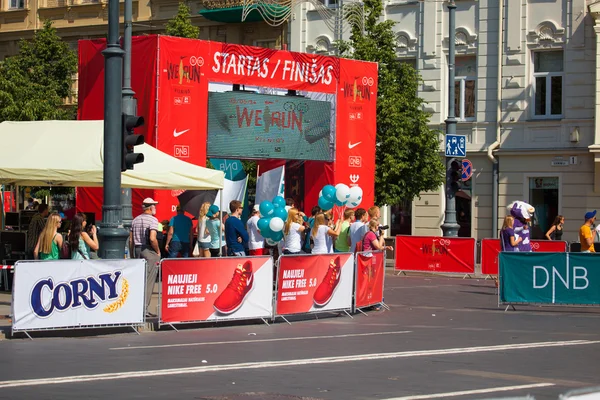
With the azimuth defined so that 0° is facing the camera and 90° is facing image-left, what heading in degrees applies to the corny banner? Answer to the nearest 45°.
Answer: approximately 0°

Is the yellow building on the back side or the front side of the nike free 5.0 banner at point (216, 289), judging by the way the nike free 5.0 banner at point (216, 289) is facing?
on the back side

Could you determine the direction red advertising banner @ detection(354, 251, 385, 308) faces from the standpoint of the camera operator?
facing the viewer and to the right of the viewer

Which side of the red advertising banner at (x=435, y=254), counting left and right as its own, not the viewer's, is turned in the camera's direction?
front

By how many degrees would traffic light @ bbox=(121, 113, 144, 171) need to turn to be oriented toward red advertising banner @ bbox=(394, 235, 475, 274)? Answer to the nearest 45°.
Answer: approximately 45° to its left

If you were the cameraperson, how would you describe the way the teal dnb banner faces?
facing the viewer

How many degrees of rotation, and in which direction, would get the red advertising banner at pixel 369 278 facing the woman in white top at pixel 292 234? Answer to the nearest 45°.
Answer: approximately 180°

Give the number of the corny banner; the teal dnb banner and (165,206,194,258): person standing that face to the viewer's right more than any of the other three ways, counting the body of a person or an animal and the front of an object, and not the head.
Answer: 0
